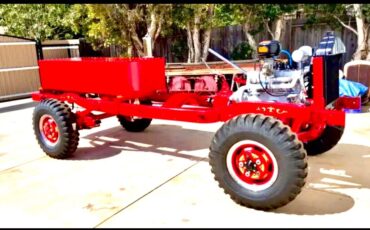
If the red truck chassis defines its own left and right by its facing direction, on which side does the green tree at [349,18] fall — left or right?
on its left

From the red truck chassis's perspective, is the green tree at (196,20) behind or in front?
behind

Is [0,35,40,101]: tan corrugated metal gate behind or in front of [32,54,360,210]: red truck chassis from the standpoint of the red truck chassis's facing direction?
behind

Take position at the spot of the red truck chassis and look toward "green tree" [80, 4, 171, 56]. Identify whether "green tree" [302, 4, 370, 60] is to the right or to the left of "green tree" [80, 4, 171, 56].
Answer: right

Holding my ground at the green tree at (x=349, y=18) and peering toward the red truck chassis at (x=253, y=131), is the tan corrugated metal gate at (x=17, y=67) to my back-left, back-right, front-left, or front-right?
front-right

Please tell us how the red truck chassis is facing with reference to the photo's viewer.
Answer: facing the viewer and to the right of the viewer

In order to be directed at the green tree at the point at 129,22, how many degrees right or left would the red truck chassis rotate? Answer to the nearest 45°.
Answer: approximately 135° to its left

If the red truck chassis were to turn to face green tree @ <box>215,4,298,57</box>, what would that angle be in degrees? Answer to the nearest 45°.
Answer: approximately 135° to its left
